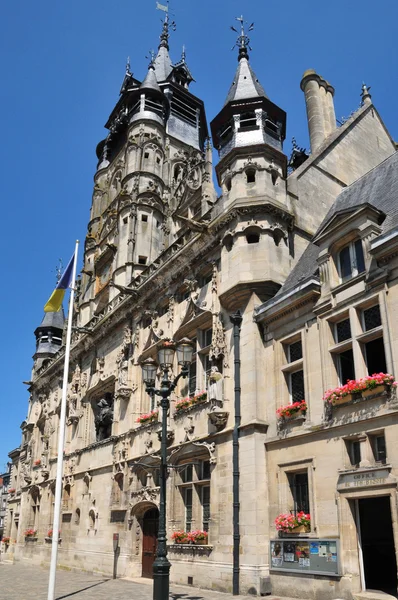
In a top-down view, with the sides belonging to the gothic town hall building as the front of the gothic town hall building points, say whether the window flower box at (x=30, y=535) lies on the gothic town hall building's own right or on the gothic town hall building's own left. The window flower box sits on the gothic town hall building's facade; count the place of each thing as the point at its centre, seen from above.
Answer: on the gothic town hall building's own right

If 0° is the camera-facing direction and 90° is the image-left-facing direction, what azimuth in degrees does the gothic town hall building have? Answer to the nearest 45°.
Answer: approximately 45°

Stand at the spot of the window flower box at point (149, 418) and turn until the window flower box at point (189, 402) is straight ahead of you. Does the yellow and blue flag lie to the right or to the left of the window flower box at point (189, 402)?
right
